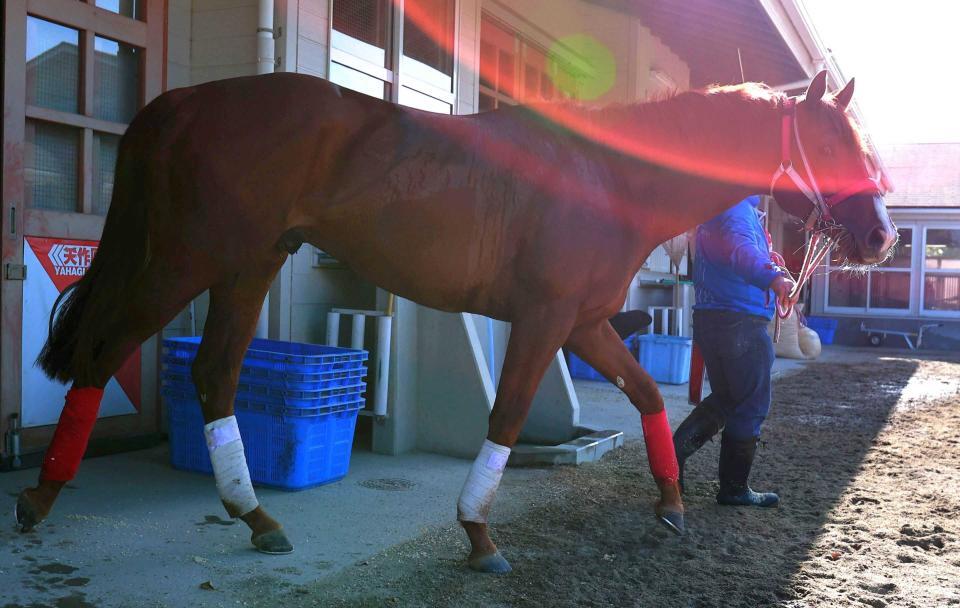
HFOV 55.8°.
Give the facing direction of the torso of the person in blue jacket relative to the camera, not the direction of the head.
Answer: to the viewer's right

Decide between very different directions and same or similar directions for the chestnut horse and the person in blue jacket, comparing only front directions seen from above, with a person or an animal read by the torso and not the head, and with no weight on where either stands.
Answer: same or similar directions

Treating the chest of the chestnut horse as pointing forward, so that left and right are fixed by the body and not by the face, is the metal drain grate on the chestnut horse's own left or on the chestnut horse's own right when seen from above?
on the chestnut horse's own left

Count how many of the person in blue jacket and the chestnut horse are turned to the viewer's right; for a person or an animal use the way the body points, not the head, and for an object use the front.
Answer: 2

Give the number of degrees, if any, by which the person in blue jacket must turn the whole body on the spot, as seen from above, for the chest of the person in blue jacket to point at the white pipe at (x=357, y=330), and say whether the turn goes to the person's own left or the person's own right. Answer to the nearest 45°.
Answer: approximately 180°

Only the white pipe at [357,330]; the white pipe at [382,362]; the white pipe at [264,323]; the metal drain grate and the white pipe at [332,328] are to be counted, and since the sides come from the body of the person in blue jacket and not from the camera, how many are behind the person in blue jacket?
5

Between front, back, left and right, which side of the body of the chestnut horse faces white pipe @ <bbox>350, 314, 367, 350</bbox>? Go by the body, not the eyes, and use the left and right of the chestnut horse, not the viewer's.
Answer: left

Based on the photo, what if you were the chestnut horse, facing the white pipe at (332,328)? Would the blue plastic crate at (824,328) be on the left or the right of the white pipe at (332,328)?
right

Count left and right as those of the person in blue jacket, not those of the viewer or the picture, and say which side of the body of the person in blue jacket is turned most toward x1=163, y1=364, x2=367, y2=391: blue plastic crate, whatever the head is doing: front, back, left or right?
back

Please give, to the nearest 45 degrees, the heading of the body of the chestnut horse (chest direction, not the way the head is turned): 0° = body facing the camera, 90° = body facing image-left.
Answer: approximately 270°
